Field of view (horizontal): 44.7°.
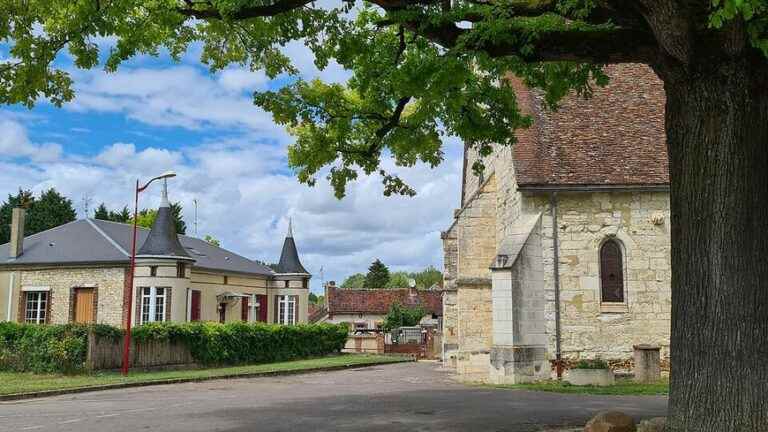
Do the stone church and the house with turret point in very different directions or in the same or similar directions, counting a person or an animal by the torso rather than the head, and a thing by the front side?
very different directions

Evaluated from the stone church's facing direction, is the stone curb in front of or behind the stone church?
in front

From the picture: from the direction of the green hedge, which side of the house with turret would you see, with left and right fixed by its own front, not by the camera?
front

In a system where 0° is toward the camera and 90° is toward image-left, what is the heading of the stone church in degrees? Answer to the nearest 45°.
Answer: approximately 90°

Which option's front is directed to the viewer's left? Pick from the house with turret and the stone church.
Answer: the stone church

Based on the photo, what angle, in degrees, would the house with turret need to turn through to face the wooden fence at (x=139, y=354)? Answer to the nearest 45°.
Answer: approximately 45° to its right

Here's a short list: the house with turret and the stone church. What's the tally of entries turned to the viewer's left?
1

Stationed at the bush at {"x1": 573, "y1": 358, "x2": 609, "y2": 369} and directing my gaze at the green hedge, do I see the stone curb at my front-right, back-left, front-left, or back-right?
front-left

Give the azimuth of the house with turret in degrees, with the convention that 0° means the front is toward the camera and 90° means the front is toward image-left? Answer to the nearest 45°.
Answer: approximately 315°
